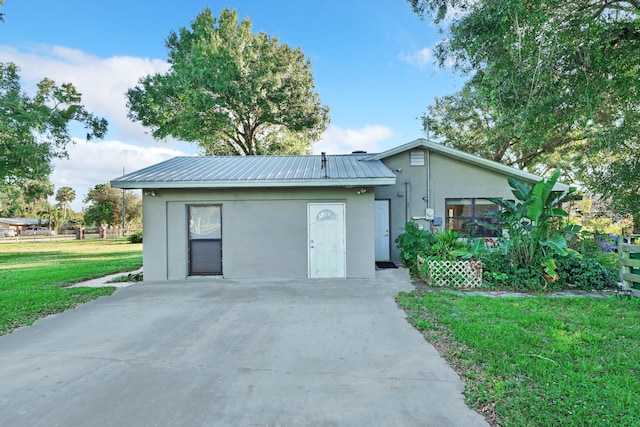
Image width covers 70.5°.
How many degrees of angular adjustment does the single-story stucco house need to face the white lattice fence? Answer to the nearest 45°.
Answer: approximately 90° to its left

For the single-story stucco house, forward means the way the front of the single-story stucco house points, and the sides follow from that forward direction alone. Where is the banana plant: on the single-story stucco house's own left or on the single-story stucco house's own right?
on the single-story stucco house's own left

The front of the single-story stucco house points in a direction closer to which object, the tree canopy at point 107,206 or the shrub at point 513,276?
the shrub

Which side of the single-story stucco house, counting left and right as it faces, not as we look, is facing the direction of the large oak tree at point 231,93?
back

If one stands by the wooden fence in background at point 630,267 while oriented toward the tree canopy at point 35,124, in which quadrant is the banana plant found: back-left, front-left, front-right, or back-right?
front-right

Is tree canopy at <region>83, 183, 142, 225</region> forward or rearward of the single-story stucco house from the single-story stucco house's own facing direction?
rearward

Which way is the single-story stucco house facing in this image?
toward the camera

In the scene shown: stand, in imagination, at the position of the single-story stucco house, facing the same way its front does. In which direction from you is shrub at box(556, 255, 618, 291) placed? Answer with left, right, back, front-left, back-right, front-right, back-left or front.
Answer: left

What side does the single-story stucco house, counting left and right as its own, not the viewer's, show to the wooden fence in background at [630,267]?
left

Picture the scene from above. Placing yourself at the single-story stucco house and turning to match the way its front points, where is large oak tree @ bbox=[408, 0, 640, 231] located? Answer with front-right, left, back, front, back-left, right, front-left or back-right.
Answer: left
